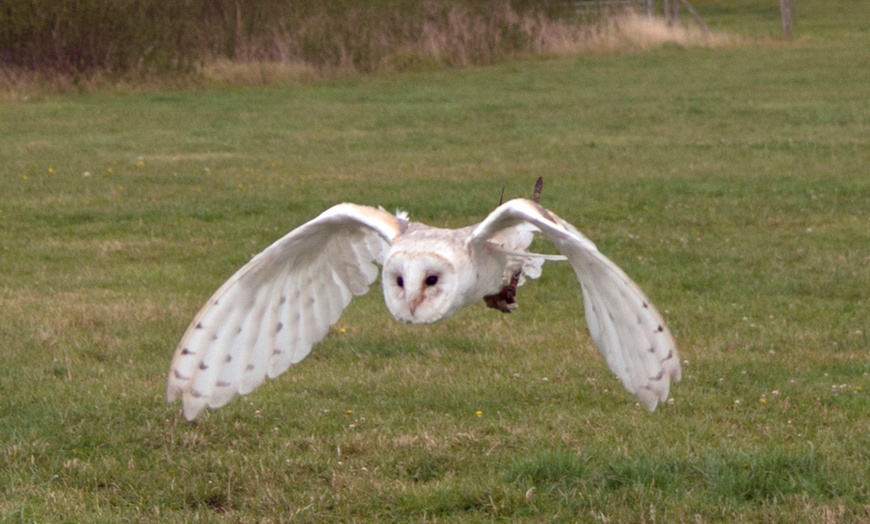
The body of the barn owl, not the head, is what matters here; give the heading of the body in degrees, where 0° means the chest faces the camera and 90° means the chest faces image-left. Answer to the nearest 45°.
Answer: approximately 45°
